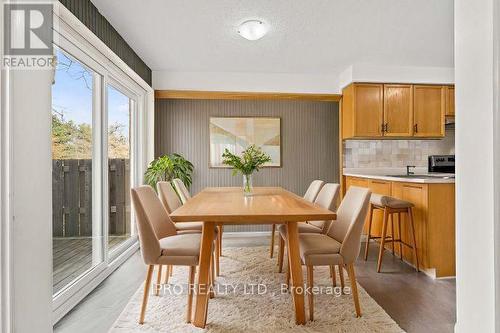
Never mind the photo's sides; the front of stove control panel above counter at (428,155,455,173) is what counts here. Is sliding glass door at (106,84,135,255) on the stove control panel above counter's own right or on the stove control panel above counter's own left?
on the stove control panel above counter's own right

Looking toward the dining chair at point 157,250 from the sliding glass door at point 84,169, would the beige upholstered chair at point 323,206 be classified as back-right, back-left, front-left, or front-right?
front-left

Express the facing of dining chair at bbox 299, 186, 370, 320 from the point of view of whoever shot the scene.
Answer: facing to the left of the viewer

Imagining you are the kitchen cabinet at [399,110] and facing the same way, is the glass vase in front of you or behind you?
in front

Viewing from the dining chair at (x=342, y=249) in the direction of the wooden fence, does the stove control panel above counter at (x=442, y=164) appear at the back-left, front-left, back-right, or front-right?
back-right

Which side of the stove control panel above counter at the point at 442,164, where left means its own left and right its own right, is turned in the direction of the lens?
front

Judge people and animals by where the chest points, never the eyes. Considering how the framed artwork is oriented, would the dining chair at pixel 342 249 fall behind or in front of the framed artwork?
in front

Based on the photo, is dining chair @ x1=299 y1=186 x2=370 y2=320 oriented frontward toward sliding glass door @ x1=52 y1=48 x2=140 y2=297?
yes

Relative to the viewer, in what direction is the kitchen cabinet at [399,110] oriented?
toward the camera

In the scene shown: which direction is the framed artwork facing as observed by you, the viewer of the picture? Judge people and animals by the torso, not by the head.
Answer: facing the viewer

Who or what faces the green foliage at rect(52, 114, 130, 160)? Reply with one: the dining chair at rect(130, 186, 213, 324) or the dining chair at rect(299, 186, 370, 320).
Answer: the dining chair at rect(299, 186, 370, 320)

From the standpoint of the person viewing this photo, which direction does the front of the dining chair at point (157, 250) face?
facing to the right of the viewer
